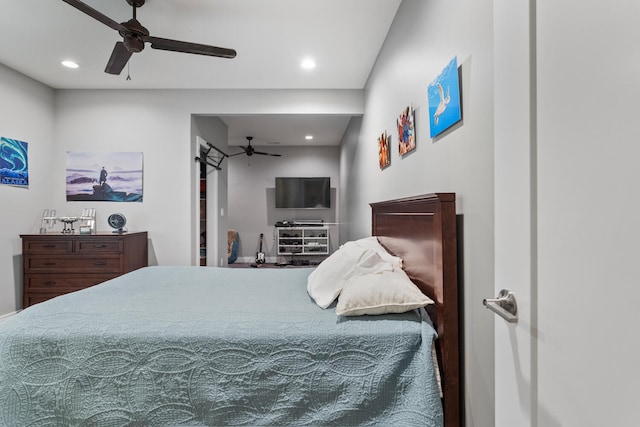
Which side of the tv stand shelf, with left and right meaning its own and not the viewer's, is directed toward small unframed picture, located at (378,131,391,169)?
front

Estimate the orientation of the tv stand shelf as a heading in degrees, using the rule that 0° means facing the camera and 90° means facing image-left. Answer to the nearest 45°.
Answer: approximately 0°

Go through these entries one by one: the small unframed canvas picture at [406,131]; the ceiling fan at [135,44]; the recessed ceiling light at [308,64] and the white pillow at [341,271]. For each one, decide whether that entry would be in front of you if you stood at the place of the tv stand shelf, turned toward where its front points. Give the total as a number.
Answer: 4

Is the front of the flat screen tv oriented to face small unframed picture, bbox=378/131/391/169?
yes

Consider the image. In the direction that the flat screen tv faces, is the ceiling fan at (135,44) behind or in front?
in front

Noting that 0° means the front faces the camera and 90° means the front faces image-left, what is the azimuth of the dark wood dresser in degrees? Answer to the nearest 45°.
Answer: approximately 0°

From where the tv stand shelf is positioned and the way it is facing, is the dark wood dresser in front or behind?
in front

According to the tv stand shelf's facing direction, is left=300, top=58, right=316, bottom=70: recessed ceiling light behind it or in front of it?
in front

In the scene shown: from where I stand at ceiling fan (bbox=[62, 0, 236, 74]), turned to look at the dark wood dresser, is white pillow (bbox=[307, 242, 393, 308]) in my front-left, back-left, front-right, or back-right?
back-right
